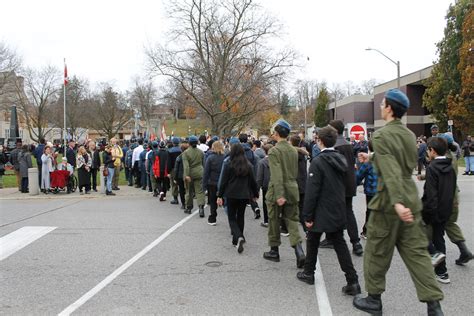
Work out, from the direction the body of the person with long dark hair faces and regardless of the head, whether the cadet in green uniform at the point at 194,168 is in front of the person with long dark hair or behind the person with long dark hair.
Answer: in front

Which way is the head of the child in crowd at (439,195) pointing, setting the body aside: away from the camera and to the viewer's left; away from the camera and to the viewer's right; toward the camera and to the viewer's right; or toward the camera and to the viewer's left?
away from the camera and to the viewer's left

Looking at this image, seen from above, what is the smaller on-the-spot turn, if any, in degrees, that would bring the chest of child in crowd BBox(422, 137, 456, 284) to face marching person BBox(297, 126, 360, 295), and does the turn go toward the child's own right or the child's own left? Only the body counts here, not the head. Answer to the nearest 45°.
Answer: approximately 90° to the child's own left

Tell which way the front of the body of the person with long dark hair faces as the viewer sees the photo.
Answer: away from the camera

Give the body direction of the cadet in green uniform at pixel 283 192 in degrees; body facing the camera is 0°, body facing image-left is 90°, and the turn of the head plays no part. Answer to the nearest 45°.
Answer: approximately 135°

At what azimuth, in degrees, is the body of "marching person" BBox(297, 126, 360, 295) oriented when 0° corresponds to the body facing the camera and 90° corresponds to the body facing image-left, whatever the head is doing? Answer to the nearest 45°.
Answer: approximately 135°

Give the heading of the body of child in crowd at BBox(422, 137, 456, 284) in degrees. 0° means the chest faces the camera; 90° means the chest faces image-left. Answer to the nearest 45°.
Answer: approximately 135°

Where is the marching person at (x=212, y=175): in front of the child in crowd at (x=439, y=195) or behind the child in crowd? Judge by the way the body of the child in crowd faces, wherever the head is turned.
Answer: in front

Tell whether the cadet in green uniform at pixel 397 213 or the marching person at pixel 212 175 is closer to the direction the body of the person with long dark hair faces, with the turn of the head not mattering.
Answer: the marching person

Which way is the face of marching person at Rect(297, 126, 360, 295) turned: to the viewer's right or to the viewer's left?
to the viewer's left

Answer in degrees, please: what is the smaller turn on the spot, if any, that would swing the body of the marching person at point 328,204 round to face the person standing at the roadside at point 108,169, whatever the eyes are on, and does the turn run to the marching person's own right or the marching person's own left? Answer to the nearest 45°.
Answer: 0° — they already face them

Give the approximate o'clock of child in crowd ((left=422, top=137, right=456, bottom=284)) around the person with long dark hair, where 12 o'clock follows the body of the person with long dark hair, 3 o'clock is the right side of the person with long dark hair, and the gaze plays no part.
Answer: The child in crowd is roughly at 4 o'clock from the person with long dark hair.

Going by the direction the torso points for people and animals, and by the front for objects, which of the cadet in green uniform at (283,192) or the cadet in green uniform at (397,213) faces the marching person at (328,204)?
the cadet in green uniform at (397,213)

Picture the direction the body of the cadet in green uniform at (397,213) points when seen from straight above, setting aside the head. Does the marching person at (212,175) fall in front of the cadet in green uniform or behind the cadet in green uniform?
in front

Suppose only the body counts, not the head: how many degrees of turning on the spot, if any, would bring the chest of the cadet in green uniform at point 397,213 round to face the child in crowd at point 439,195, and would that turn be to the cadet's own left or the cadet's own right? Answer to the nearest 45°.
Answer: approximately 45° to the cadet's own right
